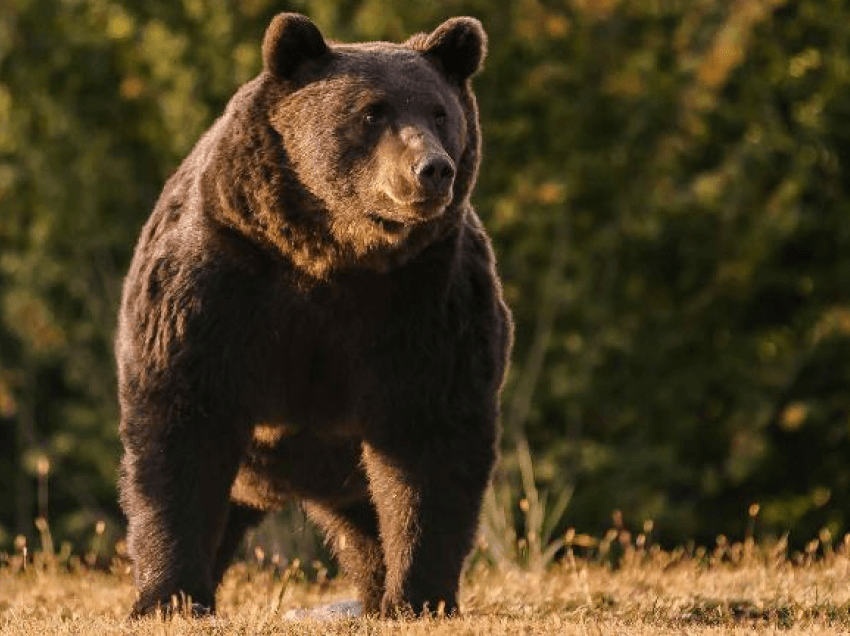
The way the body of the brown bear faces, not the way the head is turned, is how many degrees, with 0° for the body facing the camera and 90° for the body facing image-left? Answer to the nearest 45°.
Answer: approximately 0°
